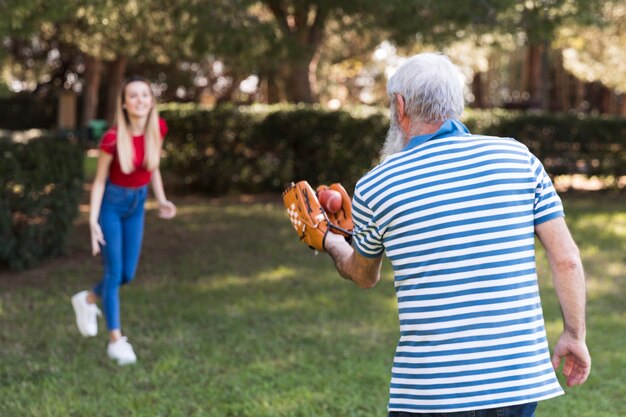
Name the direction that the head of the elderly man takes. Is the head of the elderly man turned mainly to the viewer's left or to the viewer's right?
to the viewer's left

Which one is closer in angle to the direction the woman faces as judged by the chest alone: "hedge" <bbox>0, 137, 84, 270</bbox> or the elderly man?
the elderly man

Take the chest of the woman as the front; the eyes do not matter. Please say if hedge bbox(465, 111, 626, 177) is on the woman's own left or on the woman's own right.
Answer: on the woman's own left

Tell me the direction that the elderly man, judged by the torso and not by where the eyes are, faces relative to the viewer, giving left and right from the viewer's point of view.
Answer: facing away from the viewer and to the left of the viewer

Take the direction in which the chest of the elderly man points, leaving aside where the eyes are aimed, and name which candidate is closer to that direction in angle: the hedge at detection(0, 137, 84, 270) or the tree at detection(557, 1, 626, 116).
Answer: the hedge

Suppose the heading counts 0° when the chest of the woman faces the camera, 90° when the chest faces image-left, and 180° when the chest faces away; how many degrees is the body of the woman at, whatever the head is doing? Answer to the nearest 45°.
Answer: approximately 315°

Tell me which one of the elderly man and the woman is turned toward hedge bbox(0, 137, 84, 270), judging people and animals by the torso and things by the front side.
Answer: the elderly man

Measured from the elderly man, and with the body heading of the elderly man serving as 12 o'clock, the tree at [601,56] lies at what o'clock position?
The tree is roughly at 2 o'clock from the elderly man.

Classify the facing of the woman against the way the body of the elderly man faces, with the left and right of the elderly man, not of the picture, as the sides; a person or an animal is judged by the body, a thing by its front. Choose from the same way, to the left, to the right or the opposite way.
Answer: the opposite way

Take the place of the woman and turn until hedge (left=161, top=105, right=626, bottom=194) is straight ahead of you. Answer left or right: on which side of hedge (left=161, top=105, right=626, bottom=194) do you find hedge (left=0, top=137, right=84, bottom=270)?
left

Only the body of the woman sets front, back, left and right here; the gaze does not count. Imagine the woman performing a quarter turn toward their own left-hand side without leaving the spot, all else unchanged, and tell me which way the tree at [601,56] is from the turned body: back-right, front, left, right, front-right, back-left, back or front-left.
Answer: front

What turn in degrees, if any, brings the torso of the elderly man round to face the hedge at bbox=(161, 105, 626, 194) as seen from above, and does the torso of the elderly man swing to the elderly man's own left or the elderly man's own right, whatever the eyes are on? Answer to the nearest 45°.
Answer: approximately 45° to the elderly man's own right
